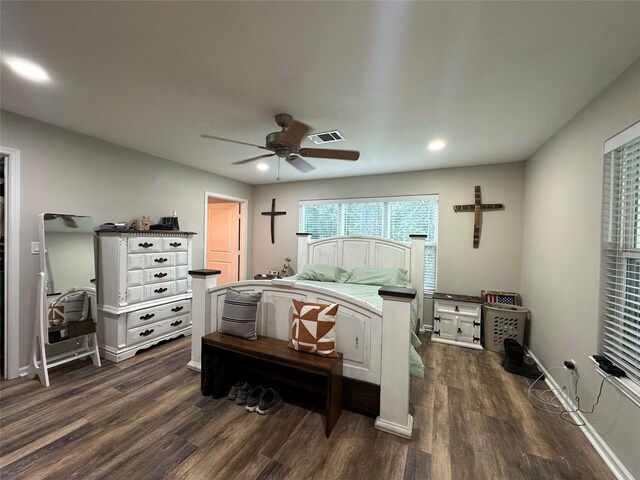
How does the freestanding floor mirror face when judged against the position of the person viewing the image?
facing the viewer and to the right of the viewer

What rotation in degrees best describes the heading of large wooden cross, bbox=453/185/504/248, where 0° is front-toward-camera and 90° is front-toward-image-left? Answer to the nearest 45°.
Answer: approximately 0°

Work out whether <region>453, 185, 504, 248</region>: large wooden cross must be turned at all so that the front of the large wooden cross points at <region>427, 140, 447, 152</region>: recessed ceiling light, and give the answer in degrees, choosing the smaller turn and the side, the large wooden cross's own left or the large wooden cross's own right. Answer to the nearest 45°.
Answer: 0° — it already faces it

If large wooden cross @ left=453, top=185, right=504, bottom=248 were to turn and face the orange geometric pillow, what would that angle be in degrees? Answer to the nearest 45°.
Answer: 0° — it already faces it

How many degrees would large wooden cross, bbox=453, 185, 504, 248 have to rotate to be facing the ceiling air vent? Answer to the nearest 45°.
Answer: approximately 45° to its right

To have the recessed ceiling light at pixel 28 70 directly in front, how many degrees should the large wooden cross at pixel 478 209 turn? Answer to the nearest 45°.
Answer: approximately 45° to its right

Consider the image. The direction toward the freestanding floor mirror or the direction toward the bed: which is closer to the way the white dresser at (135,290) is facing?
the bed

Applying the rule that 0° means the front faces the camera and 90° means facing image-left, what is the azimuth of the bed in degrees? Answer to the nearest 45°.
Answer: approximately 45°

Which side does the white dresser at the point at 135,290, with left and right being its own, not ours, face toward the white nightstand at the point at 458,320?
front

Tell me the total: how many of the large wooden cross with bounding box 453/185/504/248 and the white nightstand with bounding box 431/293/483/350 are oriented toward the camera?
2

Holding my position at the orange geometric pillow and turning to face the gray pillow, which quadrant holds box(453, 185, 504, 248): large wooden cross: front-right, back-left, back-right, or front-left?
back-right

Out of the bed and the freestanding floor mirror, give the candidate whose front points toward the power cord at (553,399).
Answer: the freestanding floor mirror

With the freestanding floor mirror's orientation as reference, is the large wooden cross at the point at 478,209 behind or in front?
in front
